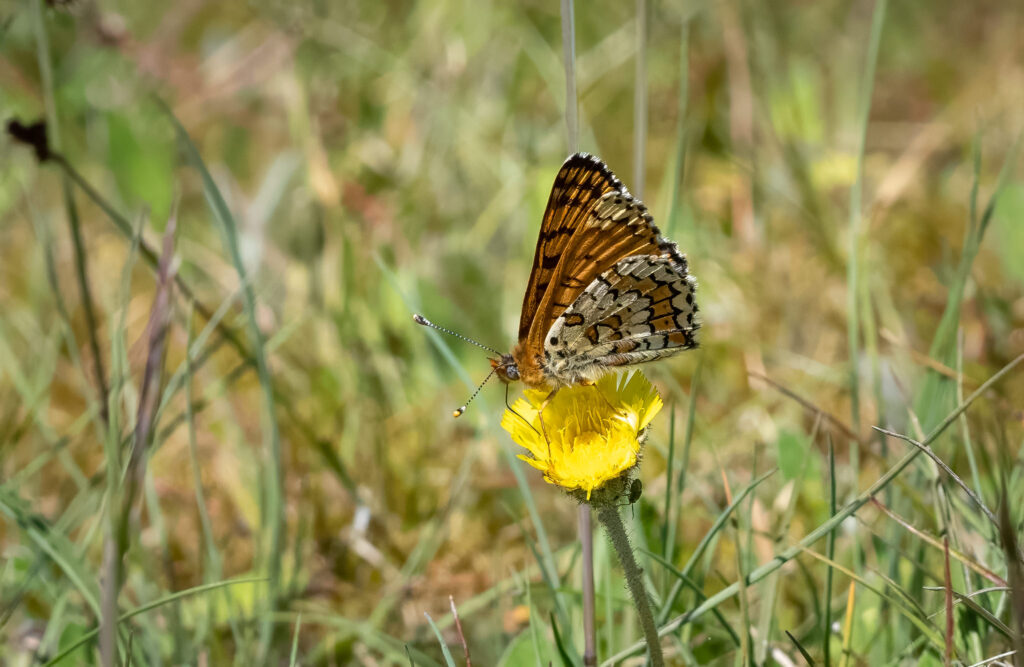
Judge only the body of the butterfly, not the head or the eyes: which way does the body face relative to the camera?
to the viewer's left
